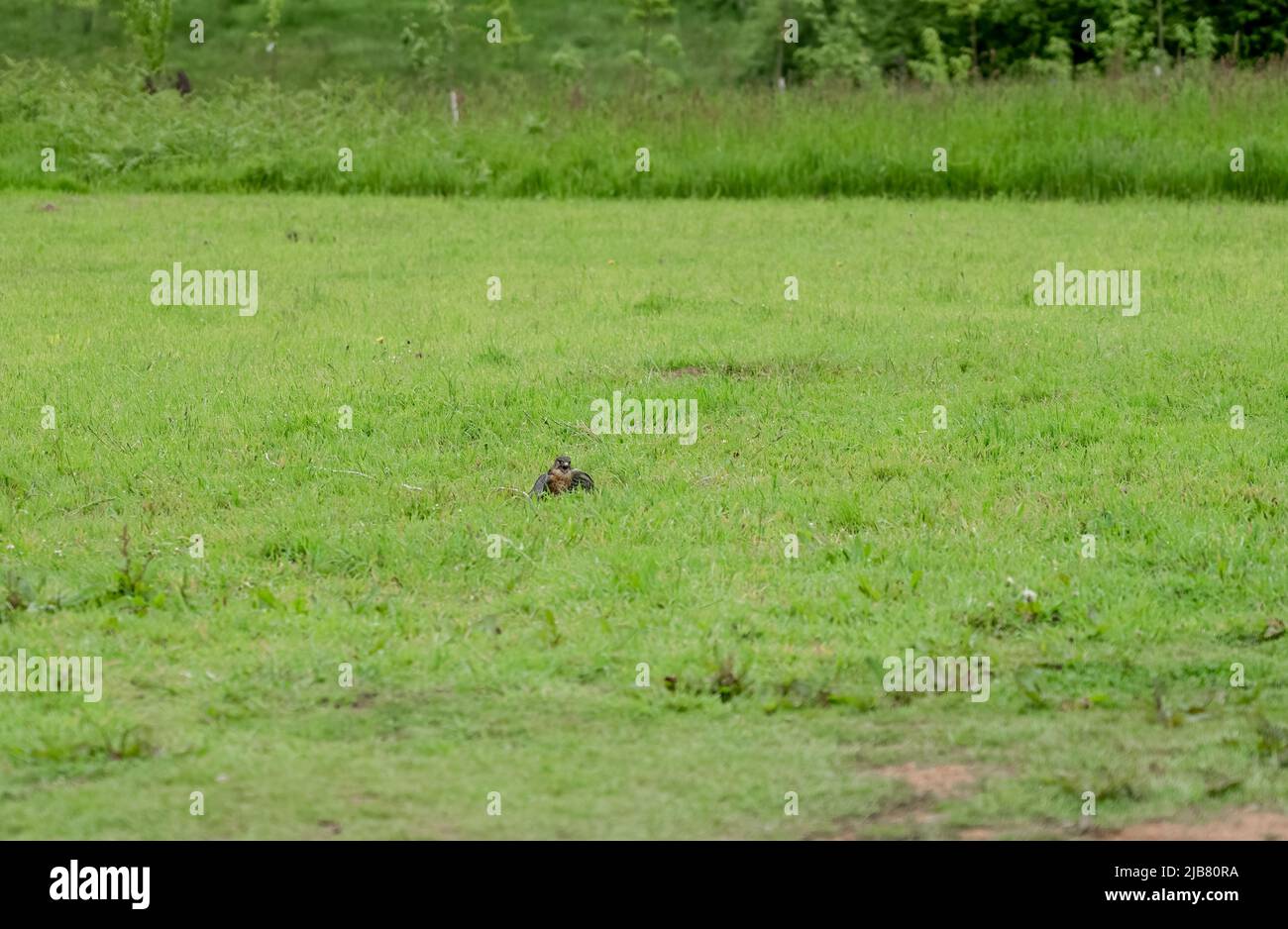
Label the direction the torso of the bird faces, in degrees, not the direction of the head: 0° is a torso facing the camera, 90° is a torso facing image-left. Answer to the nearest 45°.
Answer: approximately 0°

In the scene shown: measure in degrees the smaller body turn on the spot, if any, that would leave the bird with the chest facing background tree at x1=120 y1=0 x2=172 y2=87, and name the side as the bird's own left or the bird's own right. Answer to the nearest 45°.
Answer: approximately 180°

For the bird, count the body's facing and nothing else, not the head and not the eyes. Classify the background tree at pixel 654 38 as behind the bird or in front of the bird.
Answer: behind

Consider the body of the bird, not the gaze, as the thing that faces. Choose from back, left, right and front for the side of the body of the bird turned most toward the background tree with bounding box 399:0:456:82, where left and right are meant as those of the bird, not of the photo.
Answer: back
